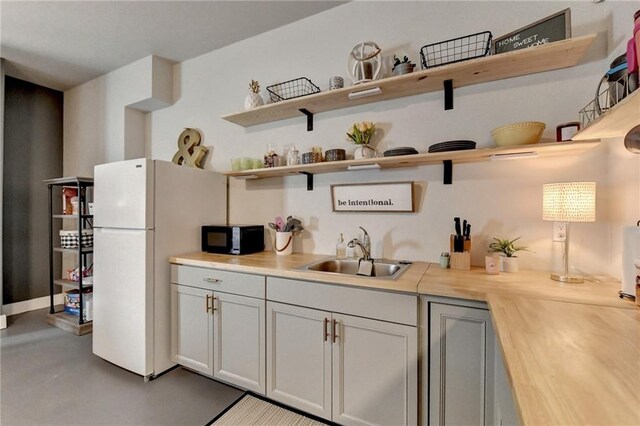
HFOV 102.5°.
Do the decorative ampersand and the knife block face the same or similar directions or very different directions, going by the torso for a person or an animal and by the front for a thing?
same or similar directions

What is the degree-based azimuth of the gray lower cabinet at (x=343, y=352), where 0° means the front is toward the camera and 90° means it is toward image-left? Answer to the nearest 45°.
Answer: approximately 45°

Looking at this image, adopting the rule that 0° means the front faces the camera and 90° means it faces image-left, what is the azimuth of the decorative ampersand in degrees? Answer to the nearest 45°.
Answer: approximately 45°

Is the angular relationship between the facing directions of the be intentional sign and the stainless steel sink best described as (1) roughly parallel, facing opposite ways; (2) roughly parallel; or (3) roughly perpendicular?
roughly parallel

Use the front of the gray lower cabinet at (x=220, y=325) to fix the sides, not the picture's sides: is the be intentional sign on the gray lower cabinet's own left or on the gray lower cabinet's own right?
on the gray lower cabinet's own left

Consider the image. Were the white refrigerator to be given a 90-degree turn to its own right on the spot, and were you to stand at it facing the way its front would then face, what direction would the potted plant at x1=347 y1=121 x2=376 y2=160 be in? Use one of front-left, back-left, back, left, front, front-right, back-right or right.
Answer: back

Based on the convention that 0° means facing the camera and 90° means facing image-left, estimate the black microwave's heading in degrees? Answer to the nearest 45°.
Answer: approximately 45°

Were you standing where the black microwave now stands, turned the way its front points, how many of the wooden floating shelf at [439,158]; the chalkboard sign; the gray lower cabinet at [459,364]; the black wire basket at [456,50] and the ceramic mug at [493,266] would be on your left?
5

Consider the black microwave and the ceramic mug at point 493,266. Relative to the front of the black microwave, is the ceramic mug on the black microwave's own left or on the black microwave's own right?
on the black microwave's own left

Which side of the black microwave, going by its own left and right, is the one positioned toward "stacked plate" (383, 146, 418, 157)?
left

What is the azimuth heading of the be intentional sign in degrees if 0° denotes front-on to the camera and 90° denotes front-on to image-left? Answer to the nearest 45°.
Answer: approximately 45°

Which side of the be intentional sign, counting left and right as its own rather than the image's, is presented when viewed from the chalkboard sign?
left
